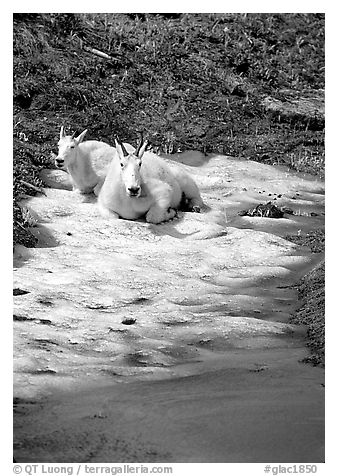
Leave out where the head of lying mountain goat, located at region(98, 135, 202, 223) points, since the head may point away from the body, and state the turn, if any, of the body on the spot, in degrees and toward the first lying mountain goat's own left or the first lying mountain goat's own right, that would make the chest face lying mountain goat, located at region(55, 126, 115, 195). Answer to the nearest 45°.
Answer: approximately 90° to the first lying mountain goat's own right

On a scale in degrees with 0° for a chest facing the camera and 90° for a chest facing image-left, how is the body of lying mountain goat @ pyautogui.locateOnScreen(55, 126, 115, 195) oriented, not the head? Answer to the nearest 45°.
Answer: approximately 45°

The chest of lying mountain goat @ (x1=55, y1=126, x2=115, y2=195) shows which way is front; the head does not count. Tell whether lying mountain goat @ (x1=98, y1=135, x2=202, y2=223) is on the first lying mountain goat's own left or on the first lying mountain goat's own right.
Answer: on the first lying mountain goat's own left

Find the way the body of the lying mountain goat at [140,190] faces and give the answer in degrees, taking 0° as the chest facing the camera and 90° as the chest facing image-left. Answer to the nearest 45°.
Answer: approximately 45°
